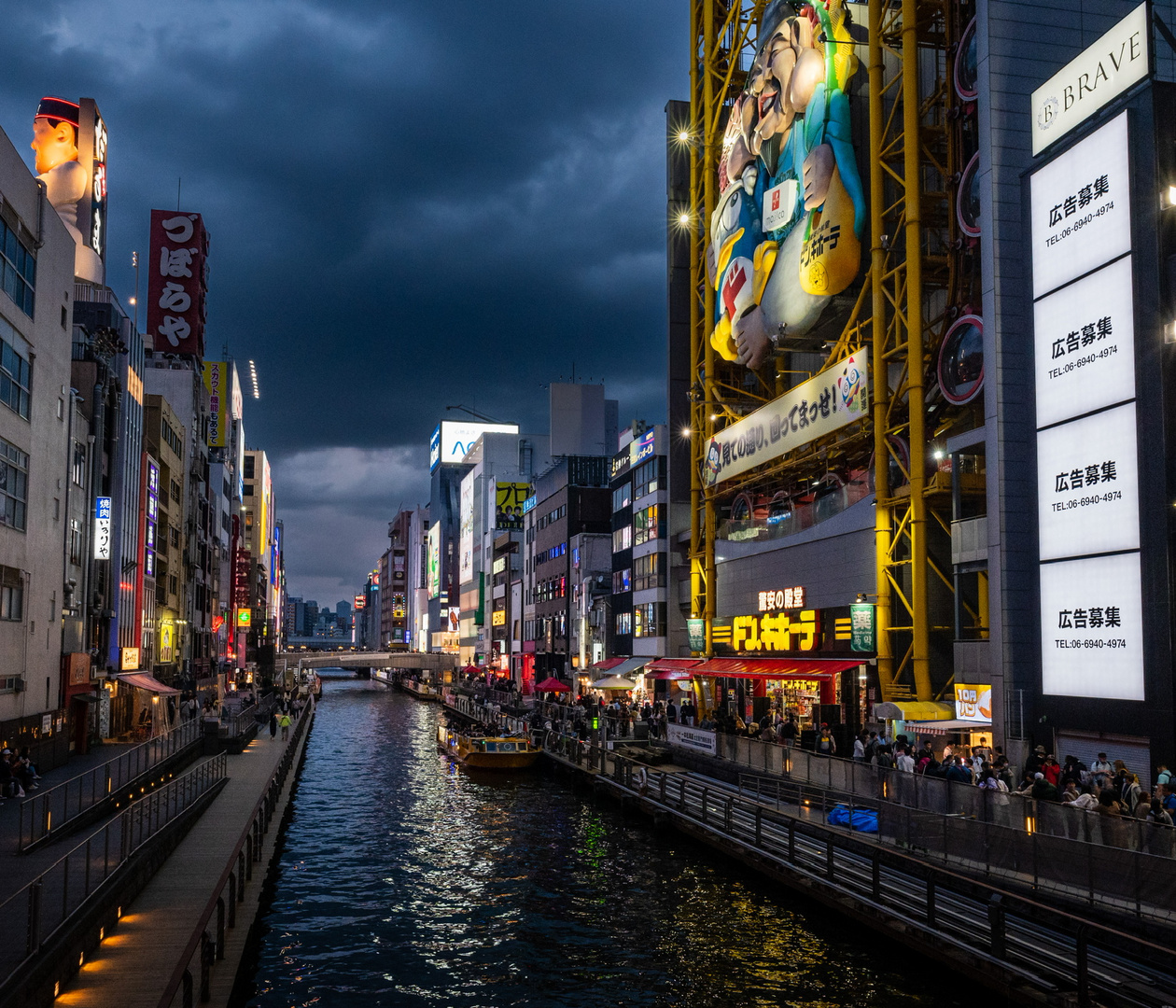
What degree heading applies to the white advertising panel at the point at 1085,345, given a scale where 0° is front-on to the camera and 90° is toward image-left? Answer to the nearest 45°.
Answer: approximately 45°

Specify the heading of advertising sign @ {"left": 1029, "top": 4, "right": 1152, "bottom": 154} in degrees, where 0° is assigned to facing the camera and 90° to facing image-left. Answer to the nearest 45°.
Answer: approximately 45°

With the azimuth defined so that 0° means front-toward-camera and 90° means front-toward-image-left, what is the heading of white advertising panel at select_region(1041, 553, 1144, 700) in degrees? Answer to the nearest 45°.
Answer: approximately 45°

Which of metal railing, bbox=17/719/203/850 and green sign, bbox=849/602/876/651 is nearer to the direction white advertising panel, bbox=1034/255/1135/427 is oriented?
the metal railing
